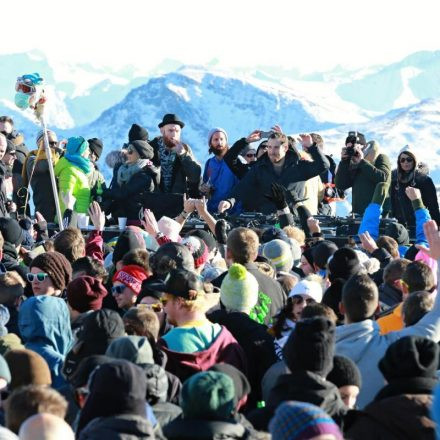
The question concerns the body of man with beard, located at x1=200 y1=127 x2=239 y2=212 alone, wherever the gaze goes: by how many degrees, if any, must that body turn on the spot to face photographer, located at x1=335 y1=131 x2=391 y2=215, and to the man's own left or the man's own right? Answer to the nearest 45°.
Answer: approximately 90° to the man's own left

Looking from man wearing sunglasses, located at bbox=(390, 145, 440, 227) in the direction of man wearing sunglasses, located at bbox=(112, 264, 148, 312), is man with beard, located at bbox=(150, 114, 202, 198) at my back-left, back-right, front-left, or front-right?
front-right

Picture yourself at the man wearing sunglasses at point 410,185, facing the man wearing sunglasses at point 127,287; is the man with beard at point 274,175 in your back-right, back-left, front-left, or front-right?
front-right

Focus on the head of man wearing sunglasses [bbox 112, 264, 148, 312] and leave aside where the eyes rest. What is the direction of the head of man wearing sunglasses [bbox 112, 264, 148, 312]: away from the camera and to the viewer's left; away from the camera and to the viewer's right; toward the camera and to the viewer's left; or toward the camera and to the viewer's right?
toward the camera and to the viewer's left

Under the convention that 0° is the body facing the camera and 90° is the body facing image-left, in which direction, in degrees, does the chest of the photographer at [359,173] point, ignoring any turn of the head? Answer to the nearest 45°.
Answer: approximately 45°

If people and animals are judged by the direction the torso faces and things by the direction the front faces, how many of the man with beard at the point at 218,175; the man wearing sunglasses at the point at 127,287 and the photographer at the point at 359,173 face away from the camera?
0

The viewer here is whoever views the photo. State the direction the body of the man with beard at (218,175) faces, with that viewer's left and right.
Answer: facing the viewer

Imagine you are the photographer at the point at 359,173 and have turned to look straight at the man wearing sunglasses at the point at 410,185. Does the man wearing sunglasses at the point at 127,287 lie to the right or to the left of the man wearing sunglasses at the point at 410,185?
right

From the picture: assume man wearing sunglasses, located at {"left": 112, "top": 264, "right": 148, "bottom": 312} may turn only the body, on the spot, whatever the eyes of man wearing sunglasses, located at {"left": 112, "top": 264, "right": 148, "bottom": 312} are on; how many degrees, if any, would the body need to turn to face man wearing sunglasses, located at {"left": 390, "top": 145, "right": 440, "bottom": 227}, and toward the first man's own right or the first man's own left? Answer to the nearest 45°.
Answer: approximately 180°
